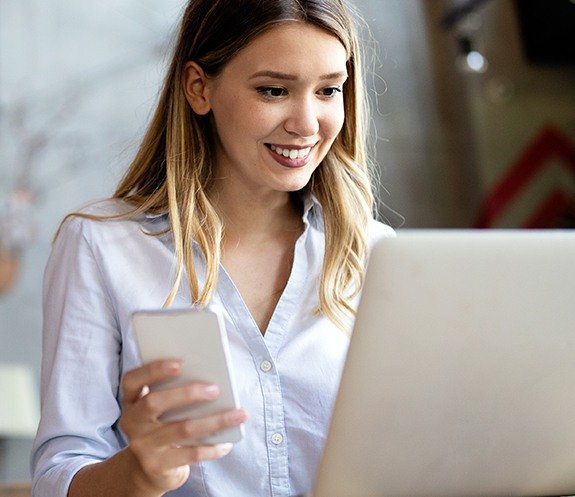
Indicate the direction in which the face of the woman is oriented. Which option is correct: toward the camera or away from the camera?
toward the camera

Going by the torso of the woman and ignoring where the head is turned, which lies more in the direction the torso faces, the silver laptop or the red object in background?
the silver laptop

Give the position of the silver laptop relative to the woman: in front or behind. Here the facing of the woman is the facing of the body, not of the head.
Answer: in front

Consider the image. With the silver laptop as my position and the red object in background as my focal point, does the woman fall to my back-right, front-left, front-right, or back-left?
front-left

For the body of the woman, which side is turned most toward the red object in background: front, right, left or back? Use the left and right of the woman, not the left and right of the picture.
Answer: left

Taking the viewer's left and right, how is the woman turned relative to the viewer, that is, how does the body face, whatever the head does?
facing the viewer and to the right of the viewer
